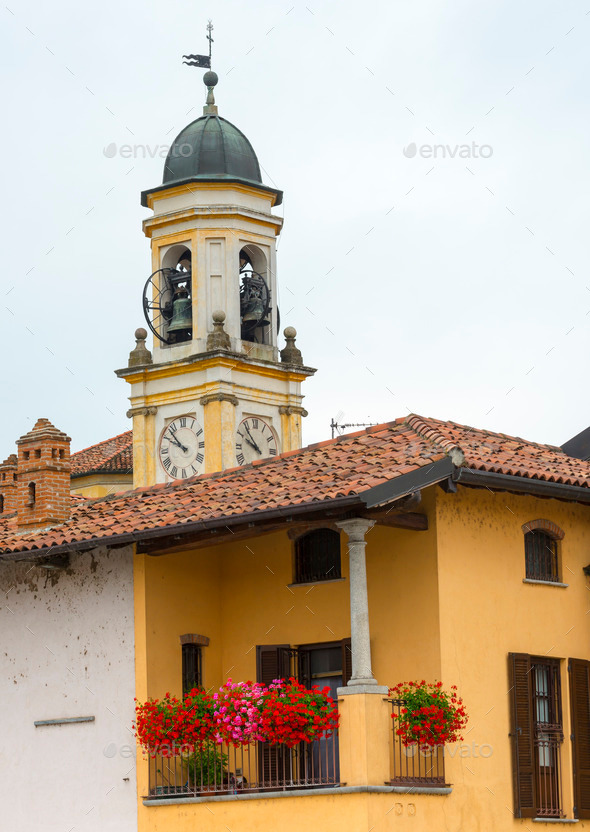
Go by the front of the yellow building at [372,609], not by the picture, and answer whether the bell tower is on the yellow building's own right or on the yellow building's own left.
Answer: on the yellow building's own right

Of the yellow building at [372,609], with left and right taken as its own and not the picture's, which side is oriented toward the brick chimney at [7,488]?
right

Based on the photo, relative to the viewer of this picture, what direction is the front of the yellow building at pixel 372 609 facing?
facing the viewer and to the left of the viewer
